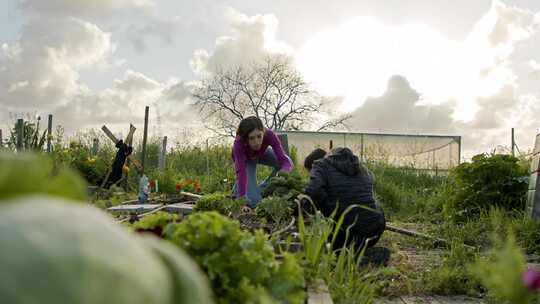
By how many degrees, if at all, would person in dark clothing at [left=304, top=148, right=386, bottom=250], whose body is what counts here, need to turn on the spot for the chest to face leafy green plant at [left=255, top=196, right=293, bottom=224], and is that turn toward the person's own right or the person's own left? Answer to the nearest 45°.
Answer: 0° — they already face it

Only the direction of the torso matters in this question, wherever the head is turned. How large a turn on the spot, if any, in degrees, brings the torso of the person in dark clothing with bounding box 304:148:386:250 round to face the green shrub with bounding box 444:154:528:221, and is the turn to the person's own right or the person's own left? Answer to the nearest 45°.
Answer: approximately 90° to the person's own right

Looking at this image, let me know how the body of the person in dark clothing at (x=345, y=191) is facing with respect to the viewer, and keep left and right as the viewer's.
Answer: facing away from the viewer and to the left of the viewer

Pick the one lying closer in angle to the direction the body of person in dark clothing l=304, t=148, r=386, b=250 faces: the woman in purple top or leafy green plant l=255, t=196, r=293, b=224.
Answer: the woman in purple top

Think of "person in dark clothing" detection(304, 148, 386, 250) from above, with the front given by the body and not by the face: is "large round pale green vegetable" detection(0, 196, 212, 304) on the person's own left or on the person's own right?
on the person's own left

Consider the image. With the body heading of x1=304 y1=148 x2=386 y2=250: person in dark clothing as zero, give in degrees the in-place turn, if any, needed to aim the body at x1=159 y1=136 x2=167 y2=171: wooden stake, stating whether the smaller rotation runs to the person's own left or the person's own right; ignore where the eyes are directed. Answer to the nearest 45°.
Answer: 0° — they already face it

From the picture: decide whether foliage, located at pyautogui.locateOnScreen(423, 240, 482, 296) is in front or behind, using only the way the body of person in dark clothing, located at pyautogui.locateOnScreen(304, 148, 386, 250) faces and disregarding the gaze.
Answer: behind

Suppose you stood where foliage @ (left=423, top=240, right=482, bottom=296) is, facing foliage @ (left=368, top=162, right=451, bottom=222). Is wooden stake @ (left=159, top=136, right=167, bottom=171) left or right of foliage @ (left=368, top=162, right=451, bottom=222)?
left

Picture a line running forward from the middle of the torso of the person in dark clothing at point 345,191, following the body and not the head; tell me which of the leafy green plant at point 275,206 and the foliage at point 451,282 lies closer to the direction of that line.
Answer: the leafy green plant

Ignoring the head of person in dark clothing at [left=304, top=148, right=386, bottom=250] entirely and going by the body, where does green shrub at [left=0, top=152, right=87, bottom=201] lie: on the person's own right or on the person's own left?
on the person's own left

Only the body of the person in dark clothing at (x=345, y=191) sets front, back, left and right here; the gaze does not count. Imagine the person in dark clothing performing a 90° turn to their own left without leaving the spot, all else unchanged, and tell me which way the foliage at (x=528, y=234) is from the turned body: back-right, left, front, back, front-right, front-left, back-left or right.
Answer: back

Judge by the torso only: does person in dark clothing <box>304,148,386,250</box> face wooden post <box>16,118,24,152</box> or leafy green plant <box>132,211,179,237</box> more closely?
the wooden post

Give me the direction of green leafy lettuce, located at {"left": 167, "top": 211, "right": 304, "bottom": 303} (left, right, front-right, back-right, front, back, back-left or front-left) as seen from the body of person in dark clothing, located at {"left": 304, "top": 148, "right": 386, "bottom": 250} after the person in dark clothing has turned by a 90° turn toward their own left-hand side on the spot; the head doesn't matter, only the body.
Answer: front-left
